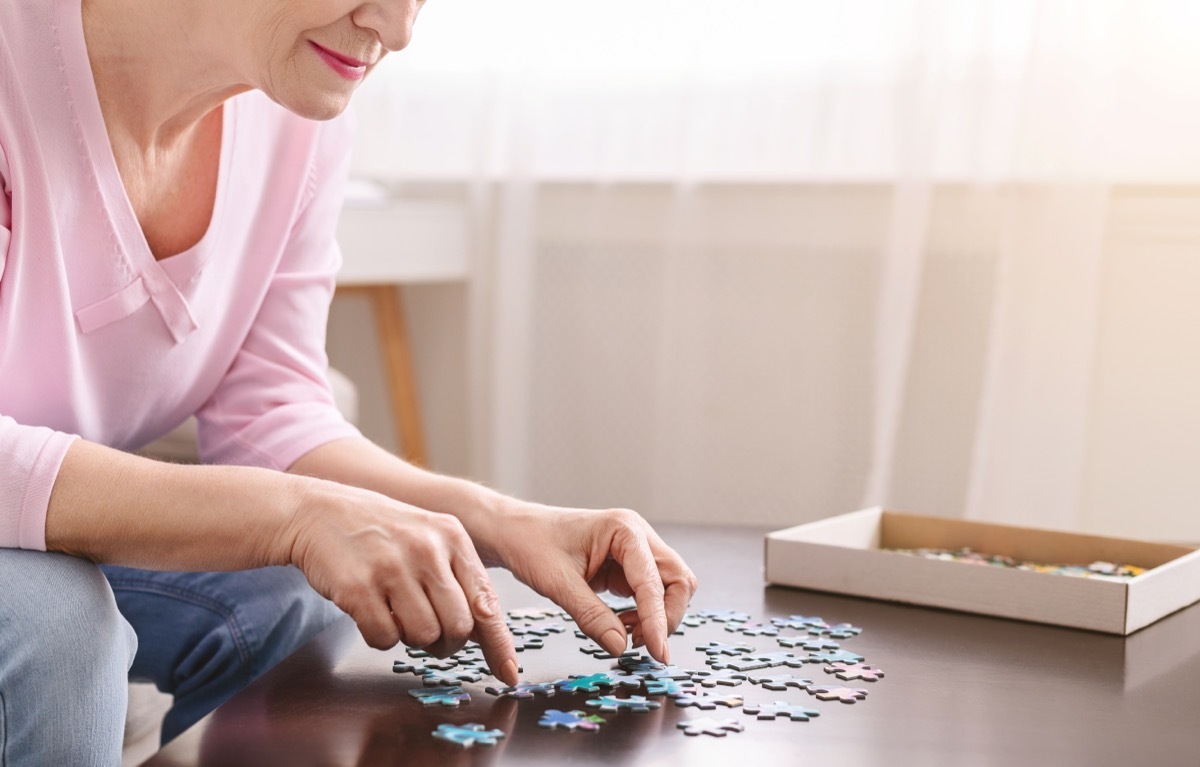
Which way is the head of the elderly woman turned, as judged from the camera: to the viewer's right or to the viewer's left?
to the viewer's right

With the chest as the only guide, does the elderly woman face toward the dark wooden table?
yes

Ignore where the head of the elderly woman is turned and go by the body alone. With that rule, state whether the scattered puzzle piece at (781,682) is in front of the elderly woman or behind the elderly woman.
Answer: in front

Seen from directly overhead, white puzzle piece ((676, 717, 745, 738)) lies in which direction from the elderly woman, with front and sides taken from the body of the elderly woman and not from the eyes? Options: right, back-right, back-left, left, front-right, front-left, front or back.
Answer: front

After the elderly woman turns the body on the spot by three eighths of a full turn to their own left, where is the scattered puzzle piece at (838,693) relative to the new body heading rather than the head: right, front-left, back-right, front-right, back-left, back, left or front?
back-right

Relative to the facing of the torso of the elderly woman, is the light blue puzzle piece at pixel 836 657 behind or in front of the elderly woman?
in front

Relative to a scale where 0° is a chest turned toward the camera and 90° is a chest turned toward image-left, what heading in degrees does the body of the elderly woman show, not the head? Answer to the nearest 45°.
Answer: approximately 315°

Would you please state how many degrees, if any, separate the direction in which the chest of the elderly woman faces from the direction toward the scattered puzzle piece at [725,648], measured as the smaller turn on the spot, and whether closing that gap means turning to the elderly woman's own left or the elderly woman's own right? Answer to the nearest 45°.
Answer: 0° — they already face it

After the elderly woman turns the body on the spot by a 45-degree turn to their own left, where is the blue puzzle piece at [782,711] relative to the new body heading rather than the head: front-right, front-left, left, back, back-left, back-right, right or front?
front-right

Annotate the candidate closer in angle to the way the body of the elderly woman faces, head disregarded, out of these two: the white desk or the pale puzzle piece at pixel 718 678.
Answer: the pale puzzle piece

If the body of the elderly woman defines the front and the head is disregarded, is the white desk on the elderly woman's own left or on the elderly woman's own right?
on the elderly woman's own left

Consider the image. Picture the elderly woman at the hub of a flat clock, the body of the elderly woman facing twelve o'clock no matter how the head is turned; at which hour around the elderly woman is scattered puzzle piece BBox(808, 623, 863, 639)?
The scattered puzzle piece is roughly at 11 o'clock from the elderly woman.

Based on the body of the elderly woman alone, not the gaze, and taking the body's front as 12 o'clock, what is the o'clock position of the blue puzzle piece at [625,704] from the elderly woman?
The blue puzzle piece is roughly at 12 o'clock from the elderly woman.

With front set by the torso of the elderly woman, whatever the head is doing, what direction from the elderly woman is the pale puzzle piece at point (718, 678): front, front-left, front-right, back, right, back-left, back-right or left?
front

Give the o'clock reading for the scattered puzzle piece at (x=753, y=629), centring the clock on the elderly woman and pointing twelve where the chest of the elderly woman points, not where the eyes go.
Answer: The scattered puzzle piece is roughly at 11 o'clock from the elderly woman.
